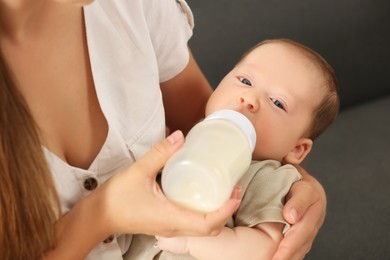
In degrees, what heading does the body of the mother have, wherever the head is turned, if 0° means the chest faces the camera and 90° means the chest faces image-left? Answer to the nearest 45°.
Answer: approximately 315°
